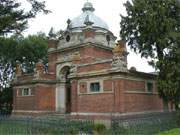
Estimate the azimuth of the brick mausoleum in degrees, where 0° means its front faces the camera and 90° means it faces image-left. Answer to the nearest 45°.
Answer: approximately 45°

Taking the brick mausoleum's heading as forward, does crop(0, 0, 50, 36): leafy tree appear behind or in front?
in front

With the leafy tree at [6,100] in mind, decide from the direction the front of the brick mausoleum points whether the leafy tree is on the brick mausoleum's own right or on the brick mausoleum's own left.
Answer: on the brick mausoleum's own right

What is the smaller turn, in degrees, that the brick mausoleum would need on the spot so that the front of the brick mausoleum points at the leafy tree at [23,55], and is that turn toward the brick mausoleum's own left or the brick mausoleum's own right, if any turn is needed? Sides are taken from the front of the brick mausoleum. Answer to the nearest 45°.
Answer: approximately 90° to the brick mausoleum's own right

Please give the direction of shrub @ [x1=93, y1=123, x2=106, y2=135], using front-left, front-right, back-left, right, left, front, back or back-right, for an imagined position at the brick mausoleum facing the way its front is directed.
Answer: front-left

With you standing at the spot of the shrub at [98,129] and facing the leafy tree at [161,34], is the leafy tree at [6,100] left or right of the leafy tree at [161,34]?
left
